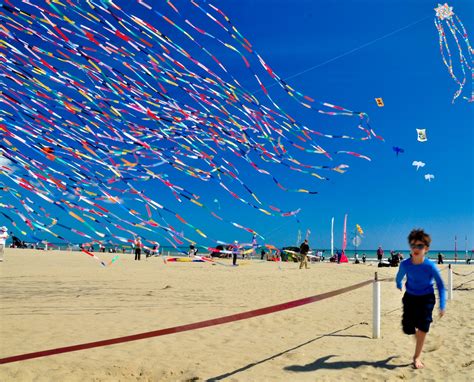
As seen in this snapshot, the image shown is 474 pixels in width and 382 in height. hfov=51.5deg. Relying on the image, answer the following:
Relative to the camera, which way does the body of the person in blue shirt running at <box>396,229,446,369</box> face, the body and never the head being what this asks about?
toward the camera

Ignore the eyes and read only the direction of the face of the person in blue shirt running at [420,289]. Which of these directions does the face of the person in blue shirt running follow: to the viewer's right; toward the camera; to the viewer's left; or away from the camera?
toward the camera

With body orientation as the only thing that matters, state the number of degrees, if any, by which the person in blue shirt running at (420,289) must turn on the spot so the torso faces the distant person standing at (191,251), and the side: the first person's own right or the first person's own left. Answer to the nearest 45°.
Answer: approximately 135° to the first person's own right
